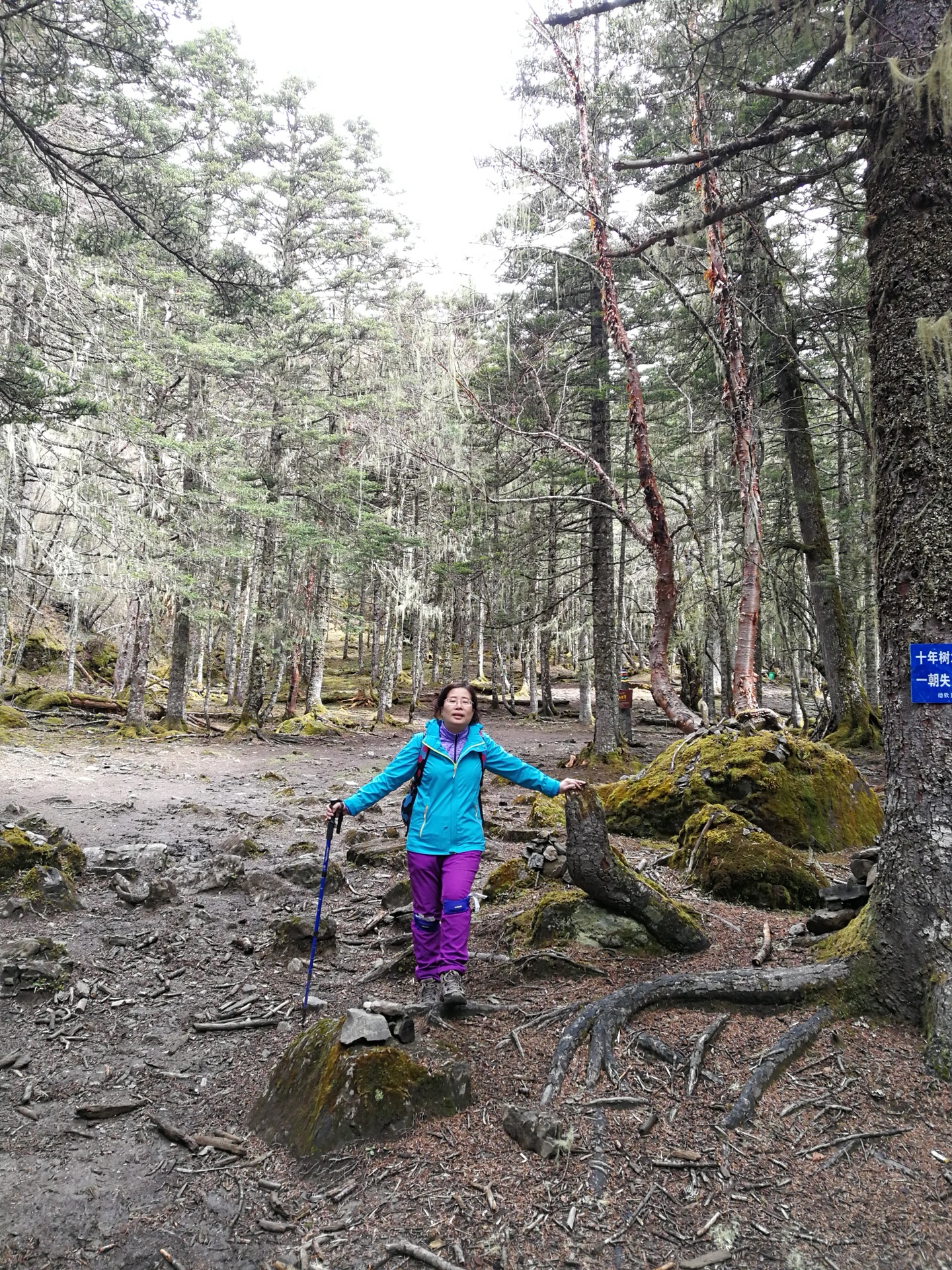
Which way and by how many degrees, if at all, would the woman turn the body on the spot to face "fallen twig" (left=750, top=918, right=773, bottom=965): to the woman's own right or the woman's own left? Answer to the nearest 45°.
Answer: approximately 90° to the woman's own left

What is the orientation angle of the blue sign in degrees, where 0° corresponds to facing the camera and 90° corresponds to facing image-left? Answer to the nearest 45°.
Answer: approximately 0°

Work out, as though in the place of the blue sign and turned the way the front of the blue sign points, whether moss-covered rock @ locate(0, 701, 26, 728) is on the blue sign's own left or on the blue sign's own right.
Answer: on the blue sign's own right

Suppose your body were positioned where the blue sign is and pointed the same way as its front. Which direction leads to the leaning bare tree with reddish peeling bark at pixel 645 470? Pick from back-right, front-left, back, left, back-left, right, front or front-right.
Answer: back-right

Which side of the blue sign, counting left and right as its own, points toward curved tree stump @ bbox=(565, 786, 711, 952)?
right

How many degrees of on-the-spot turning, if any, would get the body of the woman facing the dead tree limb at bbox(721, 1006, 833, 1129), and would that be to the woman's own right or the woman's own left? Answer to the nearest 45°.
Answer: approximately 45° to the woman's own left

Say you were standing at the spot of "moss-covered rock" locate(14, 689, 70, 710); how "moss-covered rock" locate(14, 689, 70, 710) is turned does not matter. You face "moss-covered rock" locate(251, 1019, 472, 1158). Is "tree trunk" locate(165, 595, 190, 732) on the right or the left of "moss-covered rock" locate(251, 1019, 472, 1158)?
left

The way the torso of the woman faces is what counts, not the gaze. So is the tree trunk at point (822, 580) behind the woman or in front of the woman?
behind

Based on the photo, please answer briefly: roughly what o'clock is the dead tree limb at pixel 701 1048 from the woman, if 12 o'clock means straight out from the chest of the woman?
The dead tree limb is roughly at 10 o'clock from the woman.

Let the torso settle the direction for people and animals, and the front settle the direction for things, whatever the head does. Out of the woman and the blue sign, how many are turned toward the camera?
2

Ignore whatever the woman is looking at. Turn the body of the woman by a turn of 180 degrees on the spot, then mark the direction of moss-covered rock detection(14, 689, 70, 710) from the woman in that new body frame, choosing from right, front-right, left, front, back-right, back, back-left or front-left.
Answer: front-left
